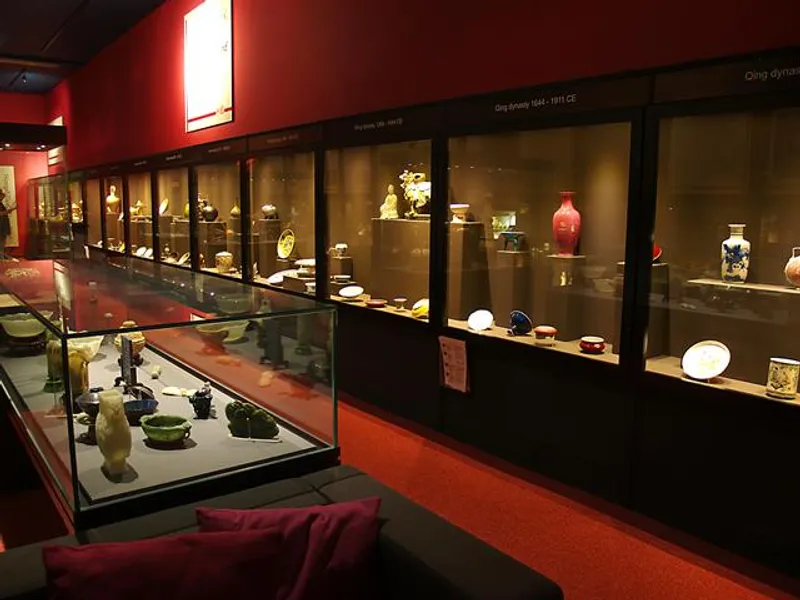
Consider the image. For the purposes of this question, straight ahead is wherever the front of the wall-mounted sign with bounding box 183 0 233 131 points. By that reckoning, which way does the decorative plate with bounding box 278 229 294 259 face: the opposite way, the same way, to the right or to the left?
the same way

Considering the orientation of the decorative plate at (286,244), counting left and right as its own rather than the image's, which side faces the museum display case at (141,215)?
right

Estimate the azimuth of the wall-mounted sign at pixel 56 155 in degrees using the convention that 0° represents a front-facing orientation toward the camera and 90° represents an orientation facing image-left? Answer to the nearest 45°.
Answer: approximately 45°

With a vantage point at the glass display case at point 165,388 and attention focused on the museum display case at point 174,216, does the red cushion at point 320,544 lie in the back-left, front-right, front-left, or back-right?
back-right

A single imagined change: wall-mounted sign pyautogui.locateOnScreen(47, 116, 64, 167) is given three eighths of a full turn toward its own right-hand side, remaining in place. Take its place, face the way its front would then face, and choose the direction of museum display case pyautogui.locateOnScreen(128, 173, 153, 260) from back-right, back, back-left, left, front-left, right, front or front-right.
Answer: back

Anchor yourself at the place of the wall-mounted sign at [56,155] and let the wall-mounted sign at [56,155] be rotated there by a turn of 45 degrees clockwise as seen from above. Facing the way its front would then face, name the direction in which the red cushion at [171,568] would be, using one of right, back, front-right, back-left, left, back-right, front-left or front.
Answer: left

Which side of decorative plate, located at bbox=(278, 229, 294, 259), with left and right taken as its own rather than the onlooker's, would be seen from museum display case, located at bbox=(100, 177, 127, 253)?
right

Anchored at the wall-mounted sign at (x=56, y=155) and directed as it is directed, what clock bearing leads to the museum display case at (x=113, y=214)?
The museum display case is roughly at 10 o'clock from the wall-mounted sign.

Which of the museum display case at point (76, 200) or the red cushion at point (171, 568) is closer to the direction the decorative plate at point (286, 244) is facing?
the red cushion

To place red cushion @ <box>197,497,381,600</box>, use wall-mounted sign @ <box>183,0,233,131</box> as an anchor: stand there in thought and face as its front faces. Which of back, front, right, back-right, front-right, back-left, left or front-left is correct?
front-left

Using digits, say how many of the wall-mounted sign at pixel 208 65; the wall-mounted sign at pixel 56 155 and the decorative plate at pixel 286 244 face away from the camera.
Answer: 0

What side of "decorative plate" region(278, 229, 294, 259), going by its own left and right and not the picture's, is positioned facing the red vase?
left

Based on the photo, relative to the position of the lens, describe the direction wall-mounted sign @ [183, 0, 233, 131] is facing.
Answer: facing the viewer and to the left of the viewer
